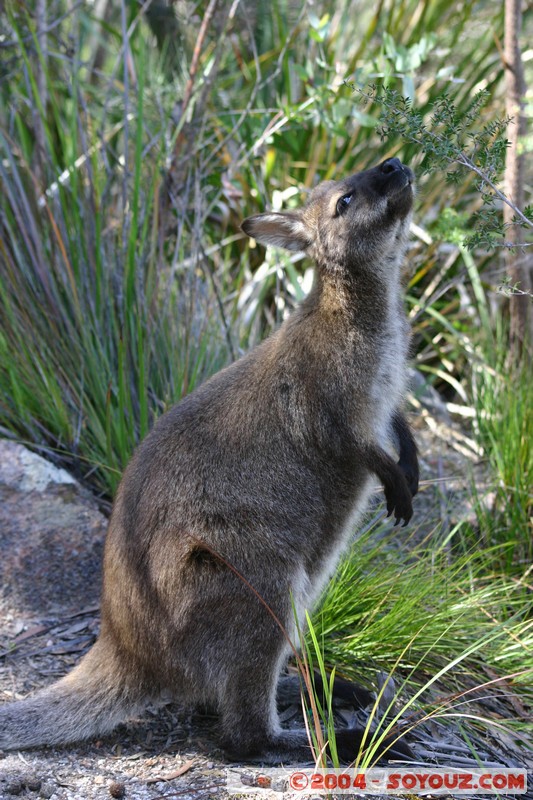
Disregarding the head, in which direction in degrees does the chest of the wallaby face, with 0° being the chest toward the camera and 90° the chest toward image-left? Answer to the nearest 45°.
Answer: approximately 270°

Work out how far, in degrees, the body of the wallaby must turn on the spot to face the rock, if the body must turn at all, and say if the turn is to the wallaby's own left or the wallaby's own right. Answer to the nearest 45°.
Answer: approximately 135° to the wallaby's own left
